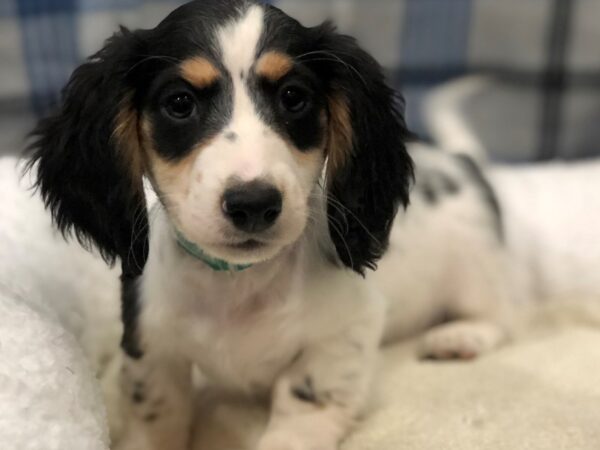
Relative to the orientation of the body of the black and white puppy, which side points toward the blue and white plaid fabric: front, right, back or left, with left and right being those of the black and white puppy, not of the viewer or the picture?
back

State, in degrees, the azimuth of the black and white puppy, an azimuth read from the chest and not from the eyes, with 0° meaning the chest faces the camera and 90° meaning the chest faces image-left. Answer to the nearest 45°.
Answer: approximately 45°
